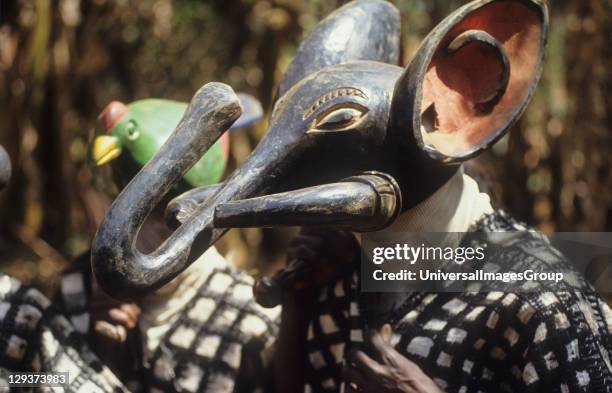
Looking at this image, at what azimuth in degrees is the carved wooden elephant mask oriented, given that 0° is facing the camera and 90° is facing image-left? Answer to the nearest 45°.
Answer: approximately 45°

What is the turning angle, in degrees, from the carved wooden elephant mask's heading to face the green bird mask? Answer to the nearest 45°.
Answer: approximately 90° to its right
